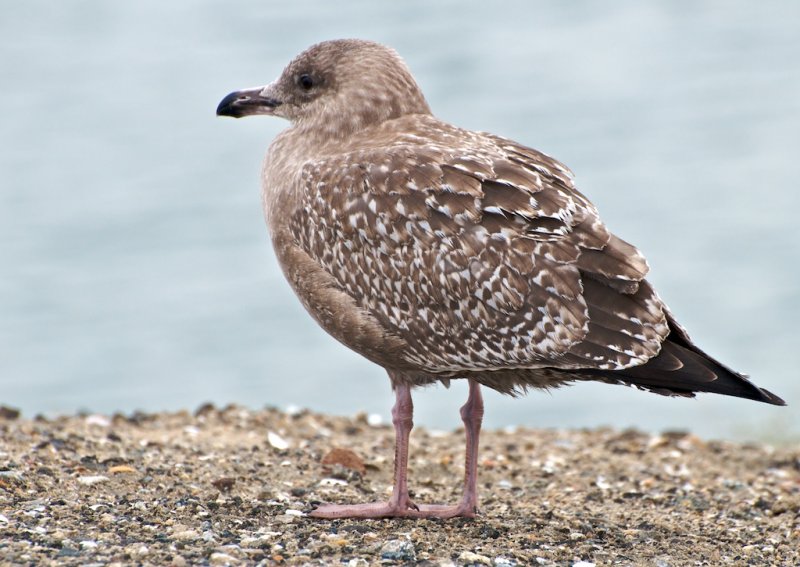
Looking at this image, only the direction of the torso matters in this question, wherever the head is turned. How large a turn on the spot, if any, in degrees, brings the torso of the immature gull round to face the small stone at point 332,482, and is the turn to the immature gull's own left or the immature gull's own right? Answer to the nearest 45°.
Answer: approximately 45° to the immature gull's own right

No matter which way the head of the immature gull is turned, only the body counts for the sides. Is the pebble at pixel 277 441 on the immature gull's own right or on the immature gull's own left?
on the immature gull's own right

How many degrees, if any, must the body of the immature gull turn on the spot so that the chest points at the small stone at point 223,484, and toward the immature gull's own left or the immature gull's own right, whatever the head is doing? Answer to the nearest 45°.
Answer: approximately 45° to the immature gull's own right

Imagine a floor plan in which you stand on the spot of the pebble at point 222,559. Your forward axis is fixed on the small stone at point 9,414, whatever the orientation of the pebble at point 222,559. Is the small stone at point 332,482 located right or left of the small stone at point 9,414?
right

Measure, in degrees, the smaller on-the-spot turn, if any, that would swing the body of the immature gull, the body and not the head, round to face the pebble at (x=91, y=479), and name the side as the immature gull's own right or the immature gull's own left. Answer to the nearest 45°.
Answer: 0° — it already faces it

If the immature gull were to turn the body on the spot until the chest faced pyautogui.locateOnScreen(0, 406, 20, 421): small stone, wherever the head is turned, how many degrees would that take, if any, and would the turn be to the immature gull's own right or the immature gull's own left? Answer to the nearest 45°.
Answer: approximately 45° to the immature gull's own right

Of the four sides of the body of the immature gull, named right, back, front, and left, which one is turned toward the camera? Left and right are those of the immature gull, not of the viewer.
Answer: left
